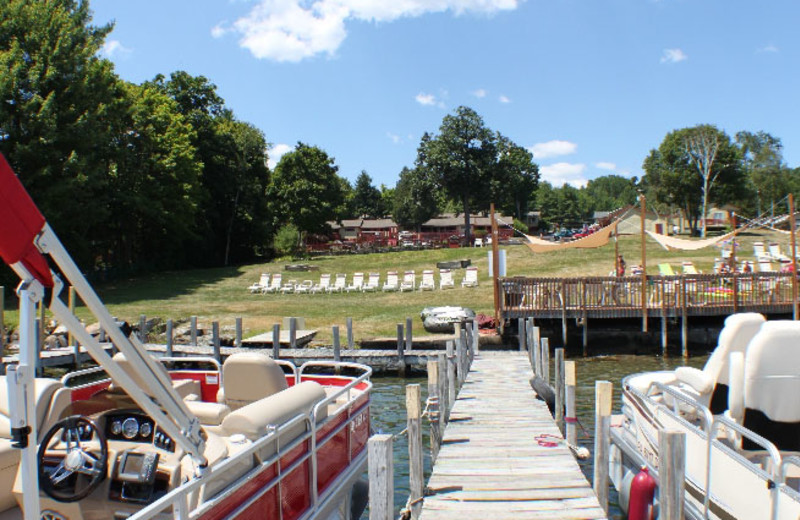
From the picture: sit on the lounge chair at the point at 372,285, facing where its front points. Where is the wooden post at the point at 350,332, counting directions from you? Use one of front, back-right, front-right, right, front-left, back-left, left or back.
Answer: front-left

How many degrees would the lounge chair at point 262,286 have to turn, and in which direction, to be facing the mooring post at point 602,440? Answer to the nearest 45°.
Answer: approximately 45° to its left

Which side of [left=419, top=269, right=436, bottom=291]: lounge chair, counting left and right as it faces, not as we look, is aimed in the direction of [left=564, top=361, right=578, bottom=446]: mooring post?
front

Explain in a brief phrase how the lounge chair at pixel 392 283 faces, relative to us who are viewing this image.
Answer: facing the viewer and to the left of the viewer

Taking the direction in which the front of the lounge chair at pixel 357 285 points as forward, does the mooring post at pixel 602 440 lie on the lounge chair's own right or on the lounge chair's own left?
on the lounge chair's own left

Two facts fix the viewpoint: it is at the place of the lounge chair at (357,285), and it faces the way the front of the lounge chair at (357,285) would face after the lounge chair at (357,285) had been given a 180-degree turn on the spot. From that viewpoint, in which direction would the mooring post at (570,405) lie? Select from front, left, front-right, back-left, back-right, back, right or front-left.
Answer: back-right

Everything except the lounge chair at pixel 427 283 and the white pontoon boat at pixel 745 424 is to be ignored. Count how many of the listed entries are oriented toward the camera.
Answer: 1

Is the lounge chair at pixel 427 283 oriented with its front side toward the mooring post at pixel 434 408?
yes

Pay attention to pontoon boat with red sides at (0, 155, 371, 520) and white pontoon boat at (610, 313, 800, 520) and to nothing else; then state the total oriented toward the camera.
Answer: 0

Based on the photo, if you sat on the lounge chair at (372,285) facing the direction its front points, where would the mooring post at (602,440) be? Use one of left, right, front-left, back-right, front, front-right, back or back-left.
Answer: front-left

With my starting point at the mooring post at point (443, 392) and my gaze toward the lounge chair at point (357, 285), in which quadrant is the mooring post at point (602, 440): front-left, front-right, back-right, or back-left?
back-right

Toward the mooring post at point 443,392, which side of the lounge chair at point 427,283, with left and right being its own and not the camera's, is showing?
front

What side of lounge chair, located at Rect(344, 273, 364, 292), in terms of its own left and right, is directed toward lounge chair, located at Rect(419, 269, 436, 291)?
left

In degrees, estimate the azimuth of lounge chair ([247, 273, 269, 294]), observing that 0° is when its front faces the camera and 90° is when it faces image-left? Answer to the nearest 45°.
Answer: approximately 45°

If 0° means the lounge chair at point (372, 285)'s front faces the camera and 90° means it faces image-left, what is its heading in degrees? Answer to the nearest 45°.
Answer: approximately 45°

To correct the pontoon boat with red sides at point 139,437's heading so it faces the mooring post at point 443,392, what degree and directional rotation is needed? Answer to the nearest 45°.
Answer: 0° — it already faces it

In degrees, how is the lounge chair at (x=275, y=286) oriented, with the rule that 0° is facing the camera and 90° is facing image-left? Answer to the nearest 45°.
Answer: approximately 45°
